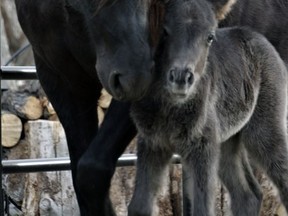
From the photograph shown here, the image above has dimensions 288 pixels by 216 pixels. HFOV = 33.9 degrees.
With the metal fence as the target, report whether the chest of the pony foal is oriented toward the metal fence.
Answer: no

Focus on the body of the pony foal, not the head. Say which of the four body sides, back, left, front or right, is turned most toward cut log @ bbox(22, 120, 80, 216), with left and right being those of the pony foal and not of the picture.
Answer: right

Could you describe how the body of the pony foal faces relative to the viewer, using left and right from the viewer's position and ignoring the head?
facing the viewer and to the left of the viewer

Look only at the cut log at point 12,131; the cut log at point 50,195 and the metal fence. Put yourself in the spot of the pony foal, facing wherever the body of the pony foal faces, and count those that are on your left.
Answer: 0

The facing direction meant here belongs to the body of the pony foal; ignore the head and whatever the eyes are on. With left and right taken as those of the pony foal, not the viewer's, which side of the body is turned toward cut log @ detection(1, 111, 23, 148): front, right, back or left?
right
